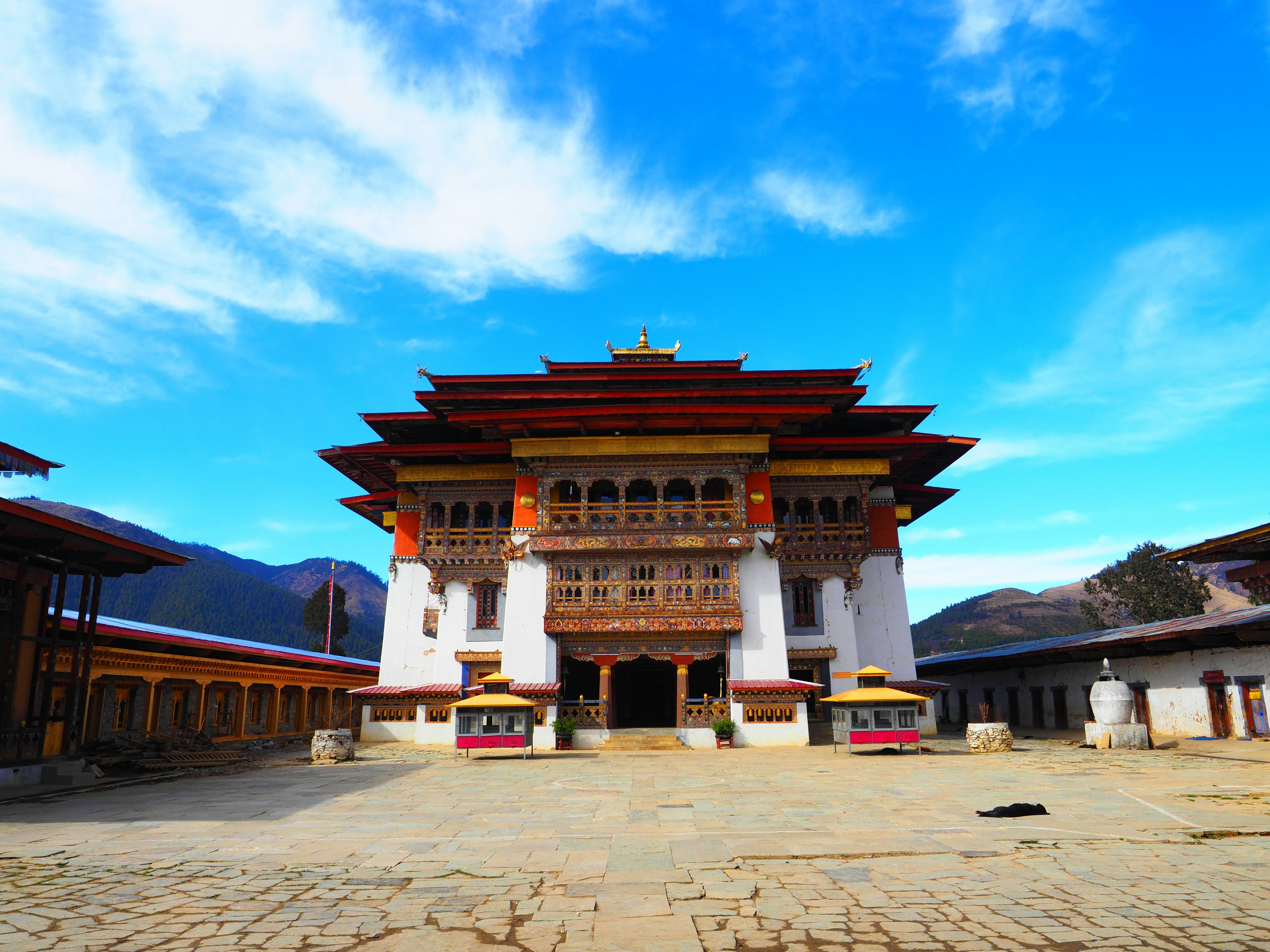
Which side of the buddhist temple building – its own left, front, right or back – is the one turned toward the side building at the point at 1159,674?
left

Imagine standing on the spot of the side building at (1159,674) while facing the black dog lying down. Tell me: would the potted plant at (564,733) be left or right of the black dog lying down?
right

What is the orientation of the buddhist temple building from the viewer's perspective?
toward the camera

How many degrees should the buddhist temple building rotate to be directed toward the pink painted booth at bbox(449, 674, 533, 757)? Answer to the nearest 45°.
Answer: approximately 45° to its right

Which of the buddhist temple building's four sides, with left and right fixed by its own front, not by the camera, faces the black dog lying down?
front

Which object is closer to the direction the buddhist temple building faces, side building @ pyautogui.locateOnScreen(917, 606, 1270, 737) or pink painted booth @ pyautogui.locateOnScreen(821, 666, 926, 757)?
the pink painted booth

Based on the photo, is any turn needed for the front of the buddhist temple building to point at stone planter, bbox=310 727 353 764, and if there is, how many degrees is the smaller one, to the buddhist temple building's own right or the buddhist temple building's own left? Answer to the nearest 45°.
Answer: approximately 45° to the buddhist temple building's own right

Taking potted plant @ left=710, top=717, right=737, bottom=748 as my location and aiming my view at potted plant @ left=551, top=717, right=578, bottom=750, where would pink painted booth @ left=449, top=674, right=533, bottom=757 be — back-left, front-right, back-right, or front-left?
front-left

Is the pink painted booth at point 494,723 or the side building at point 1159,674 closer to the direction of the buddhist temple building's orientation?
the pink painted booth
